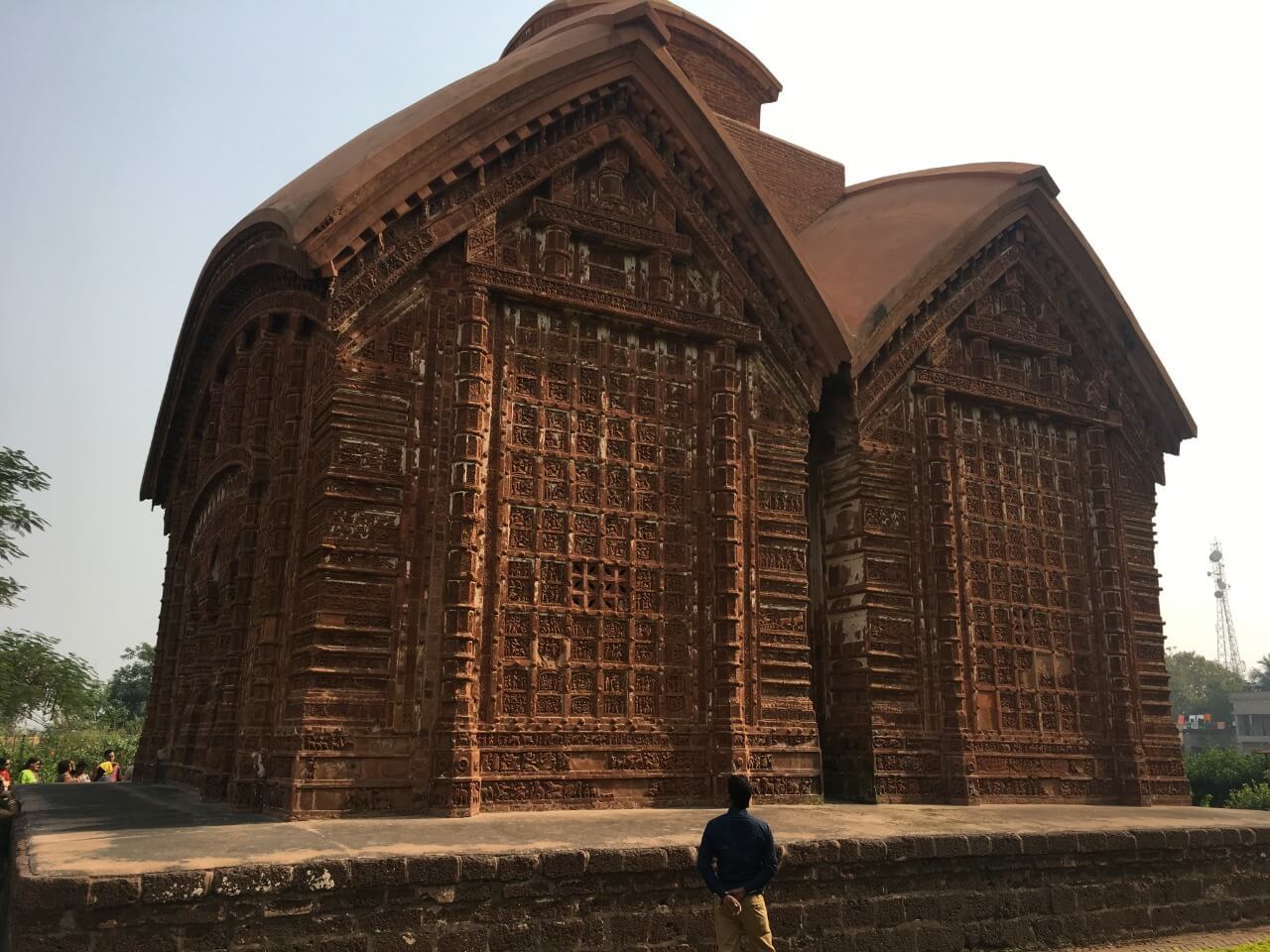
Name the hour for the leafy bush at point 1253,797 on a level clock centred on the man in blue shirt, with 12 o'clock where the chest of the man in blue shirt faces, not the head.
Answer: The leafy bush is roughly at 1 o'clock from the man in blue shirt.

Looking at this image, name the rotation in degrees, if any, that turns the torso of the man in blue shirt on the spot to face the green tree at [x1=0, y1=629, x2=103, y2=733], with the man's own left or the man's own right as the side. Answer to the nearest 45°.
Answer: approximately 45° to the man's own left

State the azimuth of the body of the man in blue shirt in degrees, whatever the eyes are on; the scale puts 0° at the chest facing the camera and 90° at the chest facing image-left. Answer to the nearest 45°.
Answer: approximately 180°

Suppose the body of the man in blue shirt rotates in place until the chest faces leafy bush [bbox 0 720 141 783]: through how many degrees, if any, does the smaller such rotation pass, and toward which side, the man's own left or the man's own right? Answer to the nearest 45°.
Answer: approximately 45° to the man's own left

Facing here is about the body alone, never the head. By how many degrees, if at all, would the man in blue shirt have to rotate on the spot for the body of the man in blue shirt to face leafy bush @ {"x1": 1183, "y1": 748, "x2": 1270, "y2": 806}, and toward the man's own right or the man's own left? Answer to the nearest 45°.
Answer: approximately 45° to the man's own right
